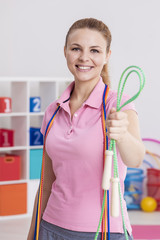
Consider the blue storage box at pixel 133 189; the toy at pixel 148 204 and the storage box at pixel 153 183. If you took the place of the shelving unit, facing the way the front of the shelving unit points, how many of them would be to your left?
3

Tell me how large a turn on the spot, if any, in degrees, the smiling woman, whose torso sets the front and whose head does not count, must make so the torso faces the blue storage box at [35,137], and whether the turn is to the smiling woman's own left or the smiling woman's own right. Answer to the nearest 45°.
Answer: approximately 135° to the smiling woman's own right

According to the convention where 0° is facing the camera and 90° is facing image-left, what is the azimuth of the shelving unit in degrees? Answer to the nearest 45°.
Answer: approximately 0°

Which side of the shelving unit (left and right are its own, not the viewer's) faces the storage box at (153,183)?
left

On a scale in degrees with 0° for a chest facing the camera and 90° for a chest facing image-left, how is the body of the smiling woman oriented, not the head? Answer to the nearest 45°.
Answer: approximately 45°

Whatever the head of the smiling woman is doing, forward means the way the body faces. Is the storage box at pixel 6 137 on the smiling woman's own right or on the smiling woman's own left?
on the smiling woman's own right

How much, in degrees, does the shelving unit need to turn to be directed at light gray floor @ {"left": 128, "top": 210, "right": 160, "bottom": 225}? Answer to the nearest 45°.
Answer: approximately 90° to its left

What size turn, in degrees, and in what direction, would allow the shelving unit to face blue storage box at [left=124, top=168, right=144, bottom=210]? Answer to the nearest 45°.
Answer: approximately 90° to its left

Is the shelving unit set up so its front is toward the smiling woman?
yes
